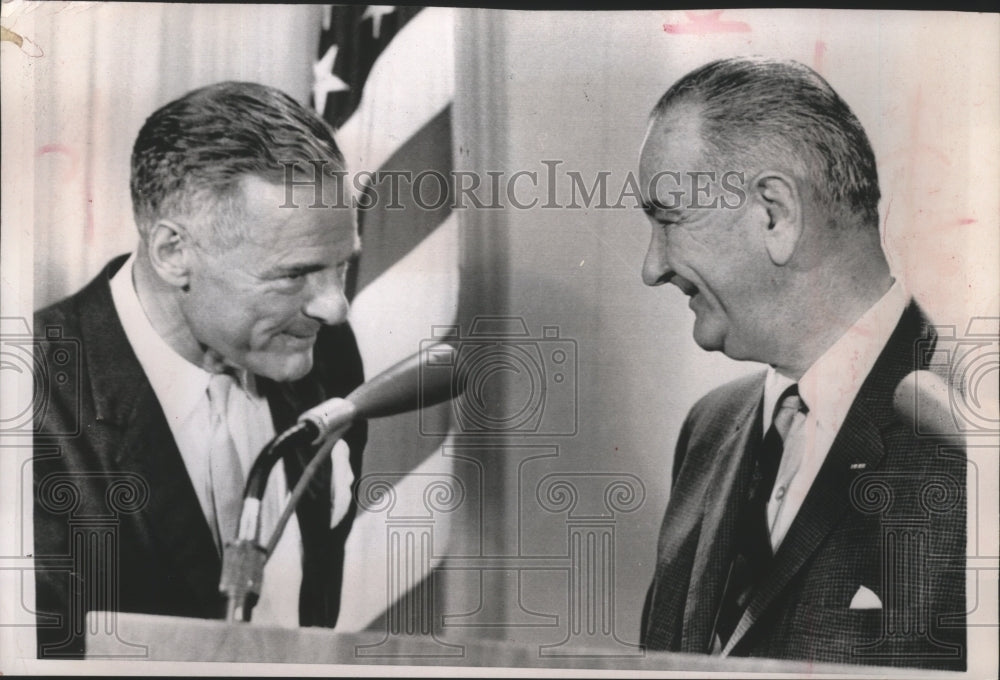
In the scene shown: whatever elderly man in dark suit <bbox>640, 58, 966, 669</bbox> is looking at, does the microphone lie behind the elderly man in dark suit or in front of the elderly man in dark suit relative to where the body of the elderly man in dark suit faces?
in front

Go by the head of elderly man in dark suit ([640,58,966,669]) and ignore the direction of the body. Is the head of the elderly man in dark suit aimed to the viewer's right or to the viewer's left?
to the viewer's left

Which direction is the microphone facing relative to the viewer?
to the viewer's right

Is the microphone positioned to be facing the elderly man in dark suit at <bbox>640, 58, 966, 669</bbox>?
yes

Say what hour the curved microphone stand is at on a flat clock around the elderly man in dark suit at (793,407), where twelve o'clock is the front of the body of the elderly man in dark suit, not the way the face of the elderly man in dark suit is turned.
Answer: The curved microphone stand is roughly at 1 o'clock from the elderly man in dark suit.

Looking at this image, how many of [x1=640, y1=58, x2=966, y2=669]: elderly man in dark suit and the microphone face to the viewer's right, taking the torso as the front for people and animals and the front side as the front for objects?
1

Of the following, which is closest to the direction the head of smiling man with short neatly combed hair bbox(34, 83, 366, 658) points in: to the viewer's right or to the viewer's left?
to the viewer's right

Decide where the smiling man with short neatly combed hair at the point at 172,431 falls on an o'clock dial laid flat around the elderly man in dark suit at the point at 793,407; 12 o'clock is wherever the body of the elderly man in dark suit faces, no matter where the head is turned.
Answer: The smiling man with short neatly combed hair is roughly at 1 o'clock from the elderly man in dark suit.

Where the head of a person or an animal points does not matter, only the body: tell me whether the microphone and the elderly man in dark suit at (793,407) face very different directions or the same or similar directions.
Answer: very different directions

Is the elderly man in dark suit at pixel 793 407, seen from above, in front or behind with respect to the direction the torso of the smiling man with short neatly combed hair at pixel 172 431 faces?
in front
